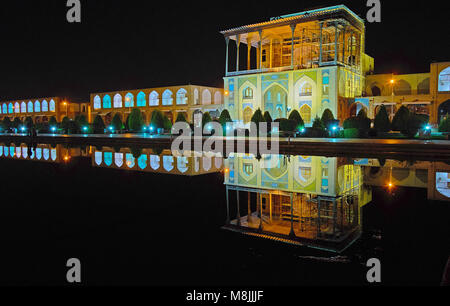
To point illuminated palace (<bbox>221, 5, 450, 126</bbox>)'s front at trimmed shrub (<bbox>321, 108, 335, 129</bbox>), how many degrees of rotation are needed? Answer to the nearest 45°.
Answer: approximately 45° to its left

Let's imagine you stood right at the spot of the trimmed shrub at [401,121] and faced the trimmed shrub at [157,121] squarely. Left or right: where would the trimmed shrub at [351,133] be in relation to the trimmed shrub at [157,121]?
left

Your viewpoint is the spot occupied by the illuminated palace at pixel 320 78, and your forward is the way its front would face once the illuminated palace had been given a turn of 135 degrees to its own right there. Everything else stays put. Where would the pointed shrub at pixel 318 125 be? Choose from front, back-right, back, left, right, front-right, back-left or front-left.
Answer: back

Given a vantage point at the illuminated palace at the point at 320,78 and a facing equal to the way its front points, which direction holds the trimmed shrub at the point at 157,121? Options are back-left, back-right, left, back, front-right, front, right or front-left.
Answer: front-right

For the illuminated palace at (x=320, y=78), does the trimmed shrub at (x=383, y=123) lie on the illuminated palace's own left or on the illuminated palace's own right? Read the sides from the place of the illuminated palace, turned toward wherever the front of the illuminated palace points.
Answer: on the illuminated palace's own left

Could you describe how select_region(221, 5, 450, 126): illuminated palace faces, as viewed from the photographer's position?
facing the viewer and to the left of the viewer

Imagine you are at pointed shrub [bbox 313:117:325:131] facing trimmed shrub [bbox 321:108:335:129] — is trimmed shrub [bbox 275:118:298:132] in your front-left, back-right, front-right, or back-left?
back-left

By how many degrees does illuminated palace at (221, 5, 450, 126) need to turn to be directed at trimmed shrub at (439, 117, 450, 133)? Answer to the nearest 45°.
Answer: approximately 90° to its left

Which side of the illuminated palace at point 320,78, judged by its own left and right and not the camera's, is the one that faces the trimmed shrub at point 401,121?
left

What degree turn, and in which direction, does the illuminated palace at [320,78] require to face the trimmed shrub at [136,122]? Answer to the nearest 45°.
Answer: approximately 45° to its right
